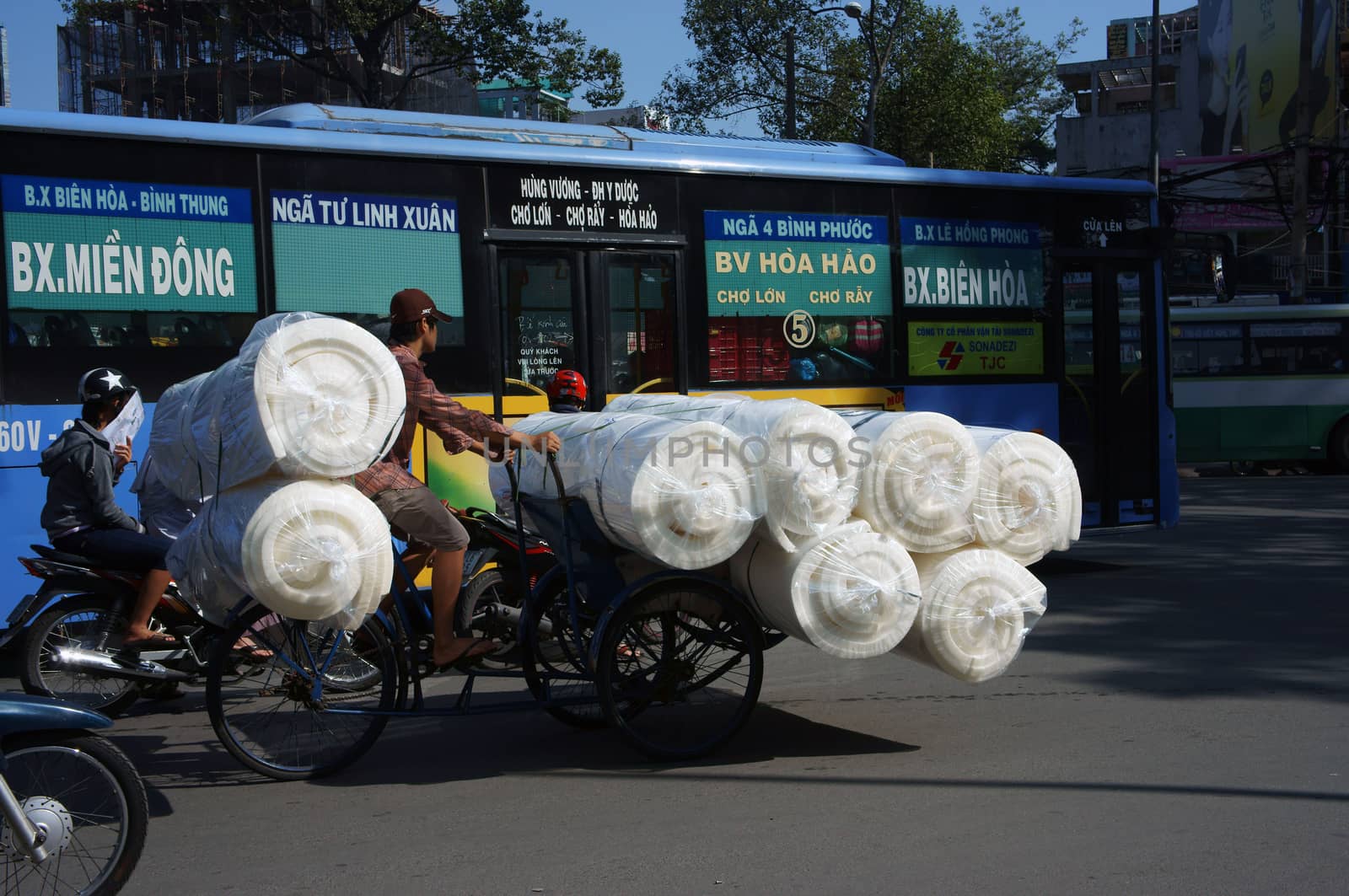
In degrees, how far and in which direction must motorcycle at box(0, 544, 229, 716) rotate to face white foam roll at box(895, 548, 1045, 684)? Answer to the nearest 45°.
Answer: approximately 45° to its right

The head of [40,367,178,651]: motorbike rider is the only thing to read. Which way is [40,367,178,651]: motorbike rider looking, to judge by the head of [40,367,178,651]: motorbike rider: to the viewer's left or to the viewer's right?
to the viewer's right

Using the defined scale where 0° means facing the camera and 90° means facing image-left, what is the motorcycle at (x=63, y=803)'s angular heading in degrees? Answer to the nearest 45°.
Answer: approximately 270°

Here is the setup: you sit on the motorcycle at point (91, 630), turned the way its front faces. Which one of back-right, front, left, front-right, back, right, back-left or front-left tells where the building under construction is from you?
left

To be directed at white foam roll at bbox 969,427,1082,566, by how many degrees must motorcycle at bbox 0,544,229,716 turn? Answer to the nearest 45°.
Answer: approximately 45° to its right

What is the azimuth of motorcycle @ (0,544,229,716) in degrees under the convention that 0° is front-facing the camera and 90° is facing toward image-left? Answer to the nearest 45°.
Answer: approximately 270°

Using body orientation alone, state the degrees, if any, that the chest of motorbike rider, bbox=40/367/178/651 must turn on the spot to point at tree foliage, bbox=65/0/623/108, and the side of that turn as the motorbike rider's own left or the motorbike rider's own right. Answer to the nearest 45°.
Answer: approximately 90° to the motorbike rider's own left

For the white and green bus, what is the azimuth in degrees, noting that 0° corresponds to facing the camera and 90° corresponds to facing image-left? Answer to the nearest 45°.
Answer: approximately 270°

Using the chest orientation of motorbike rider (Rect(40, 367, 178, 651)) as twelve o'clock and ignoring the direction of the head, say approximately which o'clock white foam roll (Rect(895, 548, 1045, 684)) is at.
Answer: The white foam roll is roughly at 1 o'clock from the motorbike rider.

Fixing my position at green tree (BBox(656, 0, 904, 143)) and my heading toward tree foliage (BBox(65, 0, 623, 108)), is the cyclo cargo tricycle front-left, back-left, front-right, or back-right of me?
front-left

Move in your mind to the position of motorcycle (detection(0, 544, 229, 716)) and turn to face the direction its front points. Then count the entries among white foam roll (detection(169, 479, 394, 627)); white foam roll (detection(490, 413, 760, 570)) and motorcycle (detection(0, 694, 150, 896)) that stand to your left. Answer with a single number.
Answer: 0

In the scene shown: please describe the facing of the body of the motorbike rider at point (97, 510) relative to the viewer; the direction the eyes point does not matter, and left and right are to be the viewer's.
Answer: facing to the right of the viewer

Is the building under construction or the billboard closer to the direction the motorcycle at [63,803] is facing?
the billboard

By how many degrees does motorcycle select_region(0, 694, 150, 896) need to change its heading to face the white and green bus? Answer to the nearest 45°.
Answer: approximately 45° to its left

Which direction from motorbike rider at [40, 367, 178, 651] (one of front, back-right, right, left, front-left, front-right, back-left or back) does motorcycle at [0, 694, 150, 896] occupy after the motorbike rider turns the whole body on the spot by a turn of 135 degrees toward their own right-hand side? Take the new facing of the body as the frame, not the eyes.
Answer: front-left

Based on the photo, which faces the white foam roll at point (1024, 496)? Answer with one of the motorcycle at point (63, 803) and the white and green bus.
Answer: the motorcycle
